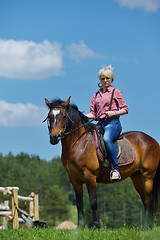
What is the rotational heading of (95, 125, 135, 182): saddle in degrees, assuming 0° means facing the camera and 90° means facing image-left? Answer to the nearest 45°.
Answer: approximately 45°

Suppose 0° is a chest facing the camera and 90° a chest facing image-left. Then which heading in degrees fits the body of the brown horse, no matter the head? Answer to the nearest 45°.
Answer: approximately 45°
